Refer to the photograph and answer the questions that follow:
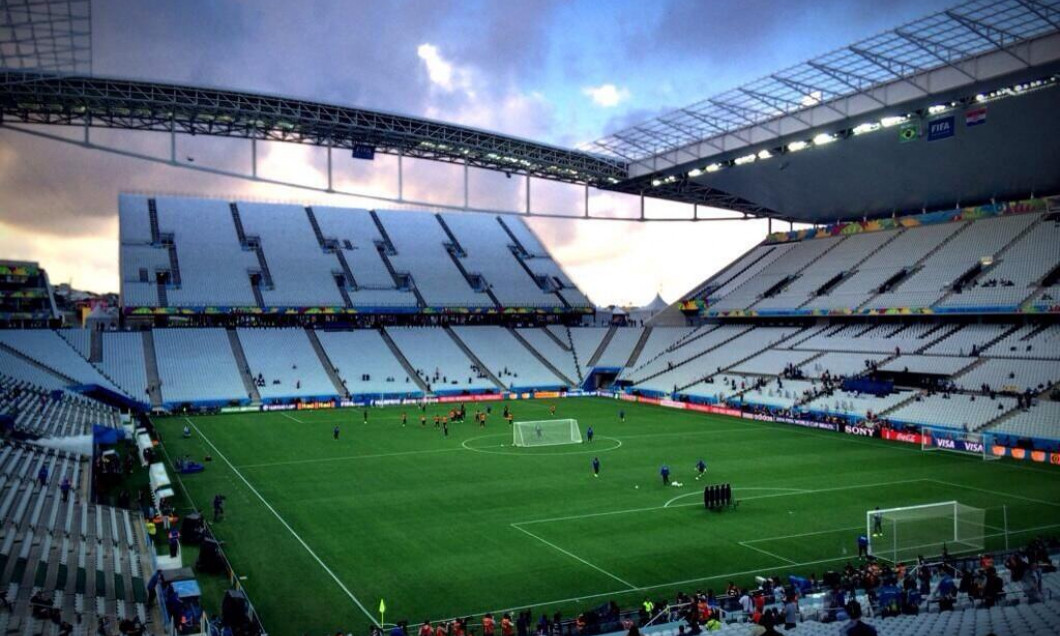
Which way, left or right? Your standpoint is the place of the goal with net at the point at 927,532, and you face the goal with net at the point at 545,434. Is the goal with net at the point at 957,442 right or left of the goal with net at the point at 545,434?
right

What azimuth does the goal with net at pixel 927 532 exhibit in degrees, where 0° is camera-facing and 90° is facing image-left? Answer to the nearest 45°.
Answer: approximately 135°

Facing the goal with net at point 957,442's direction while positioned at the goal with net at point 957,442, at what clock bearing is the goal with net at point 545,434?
the goal with net at point 545,434 is roughly at 1 o'clock from the goal with net at point 957,442.

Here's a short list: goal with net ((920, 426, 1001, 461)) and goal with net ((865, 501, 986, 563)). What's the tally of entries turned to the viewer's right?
0

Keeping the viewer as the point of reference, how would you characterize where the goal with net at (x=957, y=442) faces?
facing the viewer and to the left of the viewer

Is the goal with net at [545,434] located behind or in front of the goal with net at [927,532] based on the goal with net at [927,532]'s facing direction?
in front

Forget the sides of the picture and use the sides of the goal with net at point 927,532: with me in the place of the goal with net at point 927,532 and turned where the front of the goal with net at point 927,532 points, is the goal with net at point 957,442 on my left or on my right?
on my right

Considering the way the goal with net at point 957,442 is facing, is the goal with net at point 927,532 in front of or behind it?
in front
